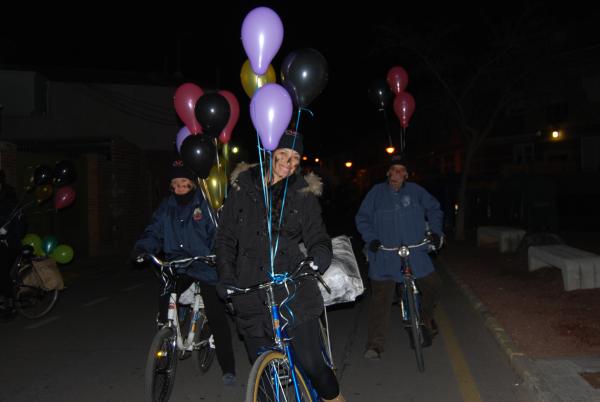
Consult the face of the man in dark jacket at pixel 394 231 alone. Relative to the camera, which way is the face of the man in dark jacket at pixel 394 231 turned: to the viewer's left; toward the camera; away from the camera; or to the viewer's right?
toward the camera

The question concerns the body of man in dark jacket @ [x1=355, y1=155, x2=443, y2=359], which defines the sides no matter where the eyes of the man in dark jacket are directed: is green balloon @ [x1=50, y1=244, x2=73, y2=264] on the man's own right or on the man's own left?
on the man's own right

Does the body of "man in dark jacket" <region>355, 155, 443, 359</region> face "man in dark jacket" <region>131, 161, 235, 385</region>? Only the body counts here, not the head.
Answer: no

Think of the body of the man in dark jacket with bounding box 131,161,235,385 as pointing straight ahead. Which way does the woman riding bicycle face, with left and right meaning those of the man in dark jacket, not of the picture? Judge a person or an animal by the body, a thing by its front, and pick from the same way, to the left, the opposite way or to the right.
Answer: the same way

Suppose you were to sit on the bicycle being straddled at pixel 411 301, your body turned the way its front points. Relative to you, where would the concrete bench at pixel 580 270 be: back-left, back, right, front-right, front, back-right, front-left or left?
back-left

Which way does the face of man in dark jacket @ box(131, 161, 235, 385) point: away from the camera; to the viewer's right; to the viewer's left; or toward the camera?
toward the camera

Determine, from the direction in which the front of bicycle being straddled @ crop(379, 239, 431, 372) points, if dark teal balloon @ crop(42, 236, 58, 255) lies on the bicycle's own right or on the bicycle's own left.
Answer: on the bicycle's own right

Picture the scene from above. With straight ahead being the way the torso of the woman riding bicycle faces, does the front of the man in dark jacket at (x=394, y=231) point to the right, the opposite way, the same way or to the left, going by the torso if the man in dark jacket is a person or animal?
the same way

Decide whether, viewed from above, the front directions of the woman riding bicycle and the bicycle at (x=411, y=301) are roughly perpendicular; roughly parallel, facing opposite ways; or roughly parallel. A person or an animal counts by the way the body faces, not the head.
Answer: roughly parallel

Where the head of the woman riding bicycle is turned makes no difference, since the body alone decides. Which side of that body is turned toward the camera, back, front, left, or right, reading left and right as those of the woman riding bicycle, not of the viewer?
front

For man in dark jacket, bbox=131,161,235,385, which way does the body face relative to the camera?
toward the camera
